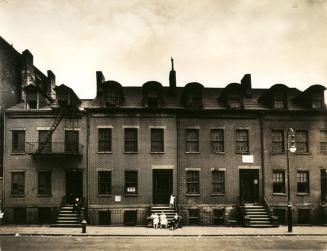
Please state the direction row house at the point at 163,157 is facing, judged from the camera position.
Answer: facing the viewer

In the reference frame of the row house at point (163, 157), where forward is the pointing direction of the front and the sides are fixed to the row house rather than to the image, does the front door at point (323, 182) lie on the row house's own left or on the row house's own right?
on the row house's own left
